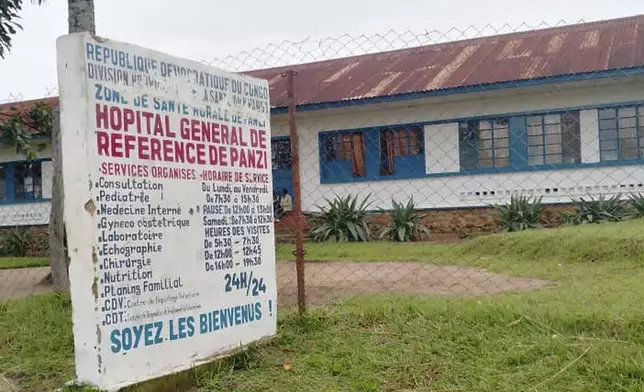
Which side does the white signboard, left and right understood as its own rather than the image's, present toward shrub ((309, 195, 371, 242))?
left

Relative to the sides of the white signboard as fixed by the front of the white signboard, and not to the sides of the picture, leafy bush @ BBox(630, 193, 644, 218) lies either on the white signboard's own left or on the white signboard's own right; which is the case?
on the white signboard's own left

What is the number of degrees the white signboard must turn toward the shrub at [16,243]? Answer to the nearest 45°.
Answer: approximately 135° to its left

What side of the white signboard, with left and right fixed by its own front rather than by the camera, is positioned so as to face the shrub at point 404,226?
left

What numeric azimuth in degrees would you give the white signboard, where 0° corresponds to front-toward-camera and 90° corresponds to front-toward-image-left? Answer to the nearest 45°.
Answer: approximately 315°
